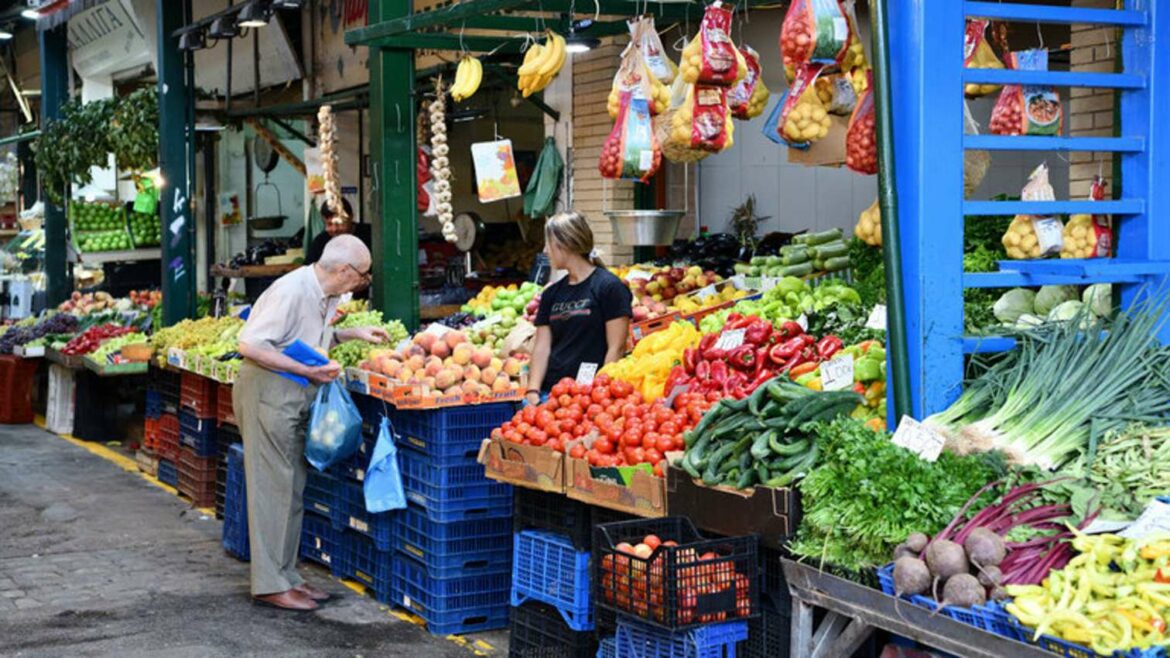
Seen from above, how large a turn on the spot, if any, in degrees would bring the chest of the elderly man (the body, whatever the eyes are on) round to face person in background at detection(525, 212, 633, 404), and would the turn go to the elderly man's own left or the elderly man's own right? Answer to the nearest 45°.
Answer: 0° — they already face them

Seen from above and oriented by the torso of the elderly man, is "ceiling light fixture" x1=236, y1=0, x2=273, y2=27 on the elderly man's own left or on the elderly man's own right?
on the elderly man's own left

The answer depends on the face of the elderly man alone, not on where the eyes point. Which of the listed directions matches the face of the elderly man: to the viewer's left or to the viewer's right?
to the viewer's right

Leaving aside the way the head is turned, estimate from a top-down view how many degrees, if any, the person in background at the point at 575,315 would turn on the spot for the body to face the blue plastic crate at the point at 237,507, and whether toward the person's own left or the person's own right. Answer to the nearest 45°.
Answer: approximately 90° to the person's own right

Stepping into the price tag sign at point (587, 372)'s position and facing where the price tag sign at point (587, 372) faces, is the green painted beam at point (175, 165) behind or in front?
behind

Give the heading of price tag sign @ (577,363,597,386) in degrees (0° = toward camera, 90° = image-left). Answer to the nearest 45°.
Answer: approximately 0°

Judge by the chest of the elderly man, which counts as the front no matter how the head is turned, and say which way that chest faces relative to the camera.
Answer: to the viewer's right

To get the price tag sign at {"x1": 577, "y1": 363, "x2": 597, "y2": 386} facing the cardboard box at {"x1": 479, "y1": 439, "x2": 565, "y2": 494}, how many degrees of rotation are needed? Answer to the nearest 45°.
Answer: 0° — it already faces it

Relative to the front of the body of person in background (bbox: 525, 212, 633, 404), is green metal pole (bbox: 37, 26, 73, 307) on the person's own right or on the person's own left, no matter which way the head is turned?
on the person's own right

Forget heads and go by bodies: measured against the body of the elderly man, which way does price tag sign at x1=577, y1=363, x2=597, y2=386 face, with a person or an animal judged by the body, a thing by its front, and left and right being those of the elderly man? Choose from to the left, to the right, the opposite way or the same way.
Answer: to the right

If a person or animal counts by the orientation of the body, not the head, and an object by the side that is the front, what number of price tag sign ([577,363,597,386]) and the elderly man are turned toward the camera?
1

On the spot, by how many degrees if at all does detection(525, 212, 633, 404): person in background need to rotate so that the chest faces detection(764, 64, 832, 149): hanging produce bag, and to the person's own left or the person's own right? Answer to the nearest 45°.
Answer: approximately 90° to the person's own left

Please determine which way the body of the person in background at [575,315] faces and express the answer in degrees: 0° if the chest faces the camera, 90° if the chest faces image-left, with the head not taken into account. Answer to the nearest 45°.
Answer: approximately 45°
